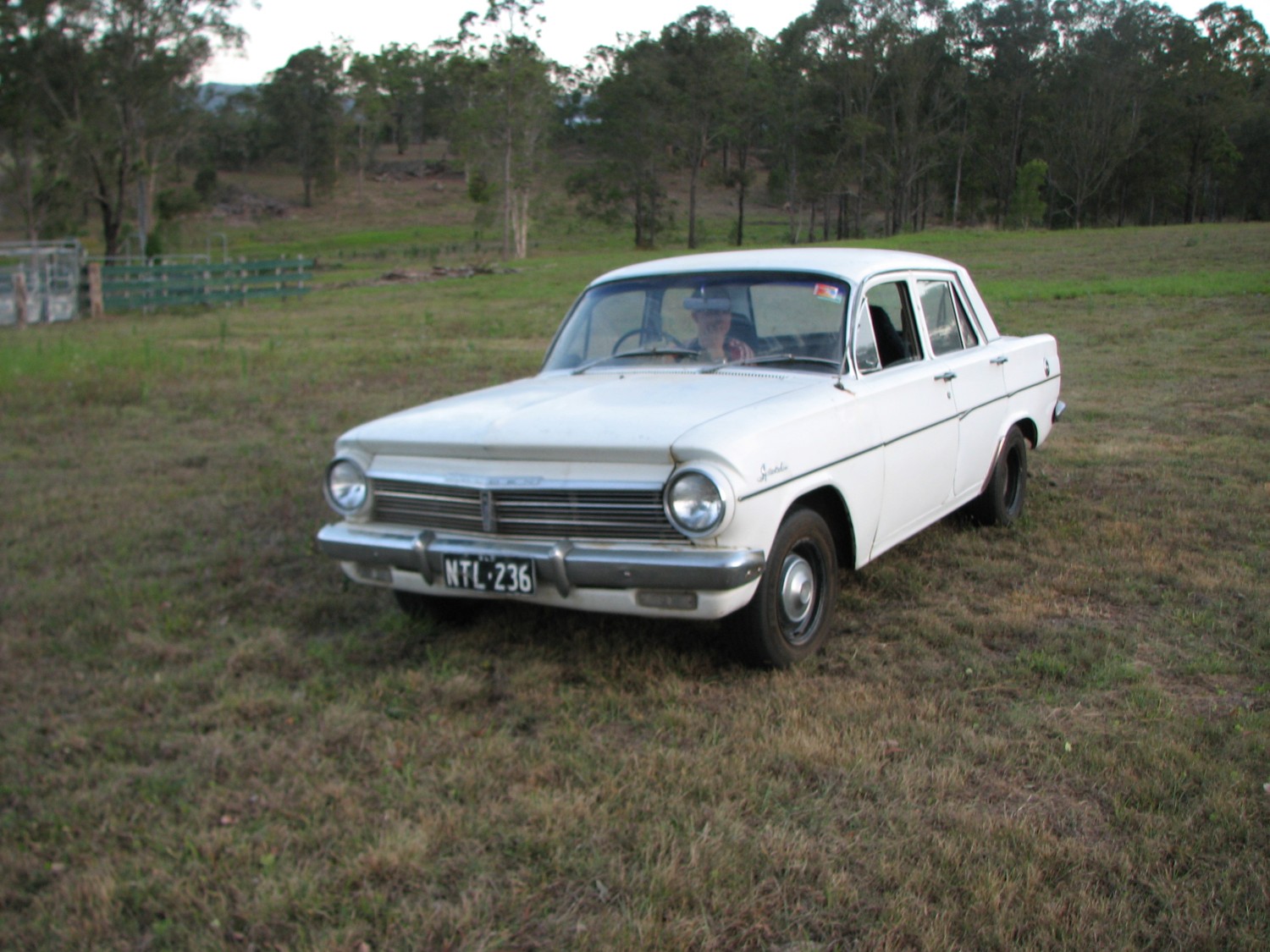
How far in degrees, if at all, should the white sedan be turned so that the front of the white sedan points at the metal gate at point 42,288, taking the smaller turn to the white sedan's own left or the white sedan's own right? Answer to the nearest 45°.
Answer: approximately 90° to the white sedan's own right

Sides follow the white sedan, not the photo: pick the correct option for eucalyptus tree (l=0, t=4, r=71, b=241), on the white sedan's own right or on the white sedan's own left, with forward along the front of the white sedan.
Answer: on the white sedan's own right

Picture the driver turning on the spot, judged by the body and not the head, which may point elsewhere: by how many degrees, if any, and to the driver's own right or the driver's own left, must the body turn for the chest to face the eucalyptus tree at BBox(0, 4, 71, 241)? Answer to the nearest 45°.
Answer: approximately 90° to the driver's own right

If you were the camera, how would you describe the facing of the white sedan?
facing the viewer and to the left of the viewer

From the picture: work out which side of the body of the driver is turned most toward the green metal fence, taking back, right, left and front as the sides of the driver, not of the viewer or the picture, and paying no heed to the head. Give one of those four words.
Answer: right
